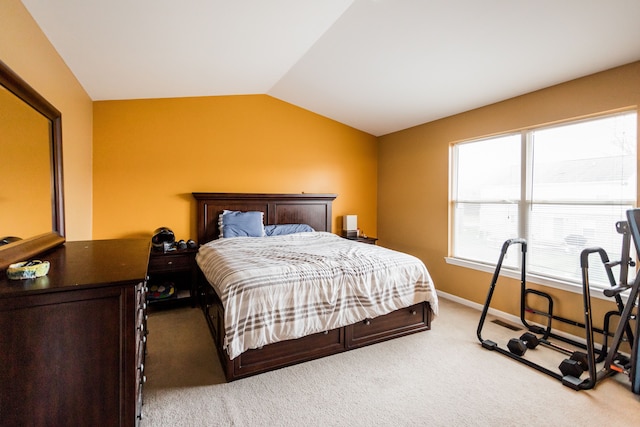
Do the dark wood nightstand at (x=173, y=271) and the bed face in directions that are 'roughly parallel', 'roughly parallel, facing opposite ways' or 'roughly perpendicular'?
roughly parallel

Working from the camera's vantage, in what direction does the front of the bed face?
facing the viewer and to the right of the viewer

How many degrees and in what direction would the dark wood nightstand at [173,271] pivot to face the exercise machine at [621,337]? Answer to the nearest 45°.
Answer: approximately 45° to its left

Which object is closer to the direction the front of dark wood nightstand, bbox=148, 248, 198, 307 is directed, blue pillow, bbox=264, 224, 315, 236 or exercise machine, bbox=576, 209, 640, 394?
the exercise machine

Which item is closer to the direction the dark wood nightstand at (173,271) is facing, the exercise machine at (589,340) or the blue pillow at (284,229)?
the exercise machine

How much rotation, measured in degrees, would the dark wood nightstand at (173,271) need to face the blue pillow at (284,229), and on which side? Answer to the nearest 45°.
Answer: approximately 90° to its left

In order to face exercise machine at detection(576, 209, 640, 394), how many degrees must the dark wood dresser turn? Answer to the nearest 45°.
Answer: approximately 45° to its right

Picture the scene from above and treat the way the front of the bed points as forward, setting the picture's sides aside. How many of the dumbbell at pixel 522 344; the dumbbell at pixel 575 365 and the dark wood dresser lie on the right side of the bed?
1

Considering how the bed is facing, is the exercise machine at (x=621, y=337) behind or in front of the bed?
in front

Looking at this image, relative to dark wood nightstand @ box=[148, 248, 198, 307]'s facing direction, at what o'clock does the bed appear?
The bed is roughly at 11 o'clock from the dark wood nightstand.

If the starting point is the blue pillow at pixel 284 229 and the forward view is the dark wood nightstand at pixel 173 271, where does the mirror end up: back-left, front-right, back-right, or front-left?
front-left

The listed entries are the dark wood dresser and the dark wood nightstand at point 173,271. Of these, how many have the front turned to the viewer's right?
1

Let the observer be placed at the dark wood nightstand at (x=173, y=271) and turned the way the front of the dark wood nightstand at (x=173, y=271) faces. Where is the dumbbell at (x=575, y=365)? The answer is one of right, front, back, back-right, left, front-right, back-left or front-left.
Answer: front-left

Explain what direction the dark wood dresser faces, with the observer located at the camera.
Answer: facing to the right of the viewer

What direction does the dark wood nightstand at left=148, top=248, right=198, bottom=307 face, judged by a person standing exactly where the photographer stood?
facing the viewer

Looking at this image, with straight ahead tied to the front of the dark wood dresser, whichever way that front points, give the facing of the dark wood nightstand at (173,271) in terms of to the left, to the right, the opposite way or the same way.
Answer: to the right
